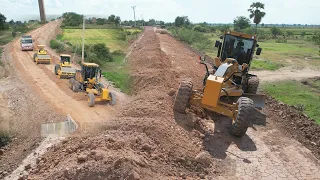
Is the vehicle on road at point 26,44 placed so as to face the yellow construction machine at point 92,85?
yes

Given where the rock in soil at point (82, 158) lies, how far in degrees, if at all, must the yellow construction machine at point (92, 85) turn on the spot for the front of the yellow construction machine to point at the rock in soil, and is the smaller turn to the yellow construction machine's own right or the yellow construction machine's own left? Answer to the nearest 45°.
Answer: approximately 45° to the yellow construction machine's own right

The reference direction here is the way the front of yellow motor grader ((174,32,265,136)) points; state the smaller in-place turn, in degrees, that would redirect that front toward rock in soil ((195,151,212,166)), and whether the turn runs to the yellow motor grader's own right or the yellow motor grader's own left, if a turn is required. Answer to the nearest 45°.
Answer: approximately 45° to the yellow motor grader's own left

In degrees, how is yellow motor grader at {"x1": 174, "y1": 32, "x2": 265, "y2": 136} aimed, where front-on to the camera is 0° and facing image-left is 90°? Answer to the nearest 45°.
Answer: approximately 45°

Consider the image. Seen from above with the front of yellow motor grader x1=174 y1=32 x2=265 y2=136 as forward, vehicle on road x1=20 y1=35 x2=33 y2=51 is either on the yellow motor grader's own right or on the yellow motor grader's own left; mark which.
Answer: on the yellow motor grader's own right

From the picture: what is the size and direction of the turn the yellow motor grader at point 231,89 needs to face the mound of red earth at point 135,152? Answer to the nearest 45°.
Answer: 0° — it already faces it

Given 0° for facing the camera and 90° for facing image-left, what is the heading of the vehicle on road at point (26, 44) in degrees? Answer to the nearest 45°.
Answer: approximately 0°

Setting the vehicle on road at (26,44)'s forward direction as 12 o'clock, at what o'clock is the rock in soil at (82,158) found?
The rock in soil is roughly at 12 o'clock from the vehicle on road.

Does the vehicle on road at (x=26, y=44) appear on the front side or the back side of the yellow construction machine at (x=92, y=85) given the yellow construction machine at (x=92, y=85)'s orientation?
on the back side
